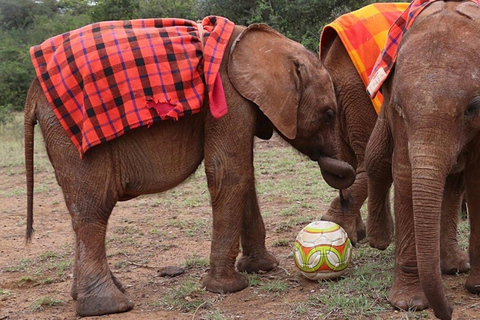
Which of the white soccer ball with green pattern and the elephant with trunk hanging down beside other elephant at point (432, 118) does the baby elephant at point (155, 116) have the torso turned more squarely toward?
the white soccer ball with green pattern

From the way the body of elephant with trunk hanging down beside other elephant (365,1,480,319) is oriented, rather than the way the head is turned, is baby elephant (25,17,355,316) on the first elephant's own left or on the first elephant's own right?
on the first elephant's own right

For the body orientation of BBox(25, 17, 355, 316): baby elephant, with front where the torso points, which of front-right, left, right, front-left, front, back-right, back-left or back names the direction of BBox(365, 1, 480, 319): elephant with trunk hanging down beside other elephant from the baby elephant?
front-right

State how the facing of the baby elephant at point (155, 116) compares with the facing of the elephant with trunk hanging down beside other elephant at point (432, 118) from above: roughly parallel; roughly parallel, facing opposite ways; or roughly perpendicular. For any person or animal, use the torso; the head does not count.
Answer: roughly perpendicular

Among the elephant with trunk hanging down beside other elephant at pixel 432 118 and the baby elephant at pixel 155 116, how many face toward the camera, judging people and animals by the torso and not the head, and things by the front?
1

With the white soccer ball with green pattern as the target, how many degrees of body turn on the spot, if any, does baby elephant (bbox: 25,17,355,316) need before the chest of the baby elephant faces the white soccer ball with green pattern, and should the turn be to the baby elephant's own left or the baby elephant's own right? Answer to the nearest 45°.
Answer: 0° — it already faces it

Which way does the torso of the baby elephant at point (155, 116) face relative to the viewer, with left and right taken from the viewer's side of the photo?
facing to the right of the viewer

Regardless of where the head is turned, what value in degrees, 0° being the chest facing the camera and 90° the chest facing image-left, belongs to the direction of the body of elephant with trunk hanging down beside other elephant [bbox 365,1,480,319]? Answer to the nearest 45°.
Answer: approximately 0°
